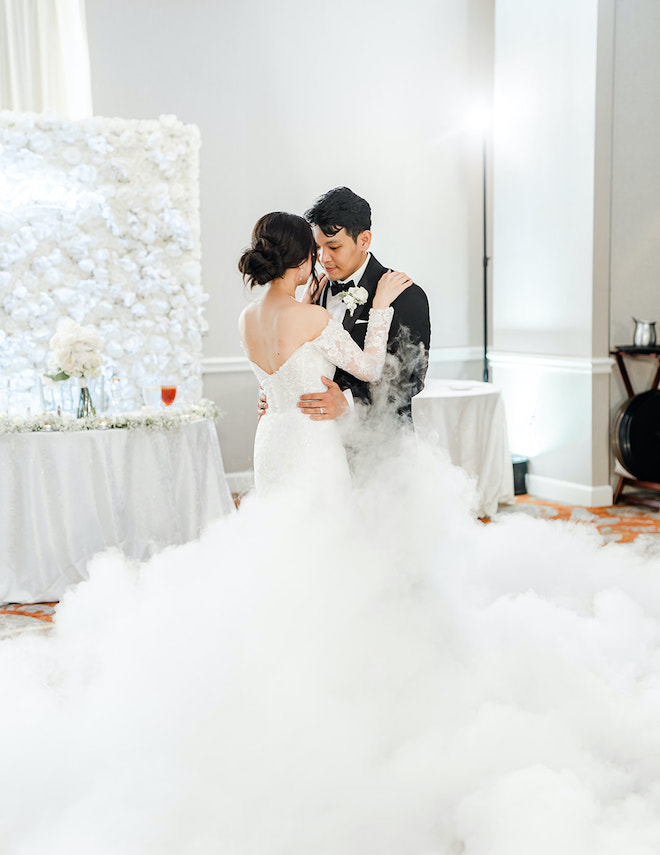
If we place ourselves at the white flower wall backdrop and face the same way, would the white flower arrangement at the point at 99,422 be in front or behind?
in front

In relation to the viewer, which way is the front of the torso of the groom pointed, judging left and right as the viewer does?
facing the viewer and to the left of the viewer

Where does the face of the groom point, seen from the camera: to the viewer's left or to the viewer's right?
to the viewer's left

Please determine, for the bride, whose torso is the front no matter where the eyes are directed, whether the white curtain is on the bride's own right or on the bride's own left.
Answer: on the bride's own left

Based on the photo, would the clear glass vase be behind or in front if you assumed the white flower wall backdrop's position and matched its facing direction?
in front

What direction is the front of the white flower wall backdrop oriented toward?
toward the camera

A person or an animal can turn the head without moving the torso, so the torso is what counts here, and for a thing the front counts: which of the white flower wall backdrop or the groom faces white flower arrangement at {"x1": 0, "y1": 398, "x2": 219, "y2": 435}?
the white flower wall backdrop

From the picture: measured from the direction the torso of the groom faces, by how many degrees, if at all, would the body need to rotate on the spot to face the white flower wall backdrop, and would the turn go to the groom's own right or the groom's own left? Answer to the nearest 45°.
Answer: approximately 90° to the groom's own right

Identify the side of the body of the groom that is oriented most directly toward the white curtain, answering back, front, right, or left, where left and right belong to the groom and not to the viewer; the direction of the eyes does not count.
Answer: right

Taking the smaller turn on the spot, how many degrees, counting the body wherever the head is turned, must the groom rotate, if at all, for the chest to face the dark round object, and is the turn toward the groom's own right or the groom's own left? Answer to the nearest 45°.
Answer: approximately 180°

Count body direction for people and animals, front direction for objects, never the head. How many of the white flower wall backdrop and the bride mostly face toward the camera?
1

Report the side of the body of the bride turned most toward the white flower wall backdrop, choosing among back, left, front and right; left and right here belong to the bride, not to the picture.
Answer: left

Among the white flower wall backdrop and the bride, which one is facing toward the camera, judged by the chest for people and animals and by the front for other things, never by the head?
the white flower wall backdrop

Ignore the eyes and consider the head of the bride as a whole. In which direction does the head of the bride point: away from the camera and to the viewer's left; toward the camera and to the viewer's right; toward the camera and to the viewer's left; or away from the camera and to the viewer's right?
away from the camera and to the viewer's right

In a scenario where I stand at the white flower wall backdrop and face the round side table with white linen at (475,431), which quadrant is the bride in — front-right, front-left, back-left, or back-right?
front-right

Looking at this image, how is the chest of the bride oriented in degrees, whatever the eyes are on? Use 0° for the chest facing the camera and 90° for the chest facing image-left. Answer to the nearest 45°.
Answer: approximately 225°
